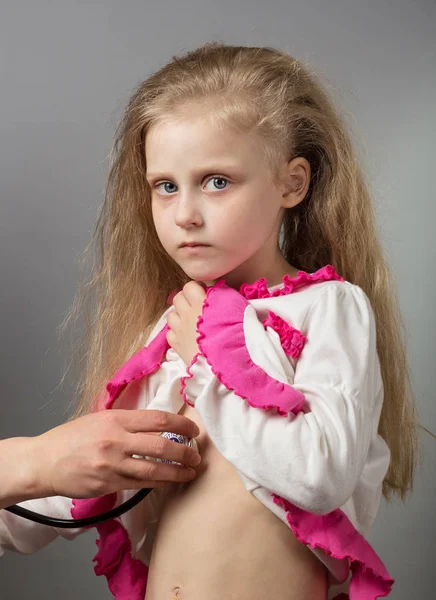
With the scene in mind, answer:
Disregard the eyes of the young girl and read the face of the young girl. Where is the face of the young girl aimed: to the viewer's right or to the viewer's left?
to the viewer's left

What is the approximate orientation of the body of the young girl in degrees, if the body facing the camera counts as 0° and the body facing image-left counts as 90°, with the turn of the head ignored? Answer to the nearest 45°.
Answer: approximately 45°
